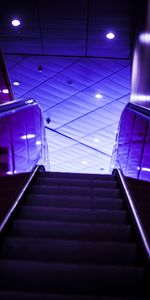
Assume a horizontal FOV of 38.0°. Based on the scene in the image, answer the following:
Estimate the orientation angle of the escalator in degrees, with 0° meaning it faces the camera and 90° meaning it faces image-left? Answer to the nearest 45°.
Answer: approximately 0°
